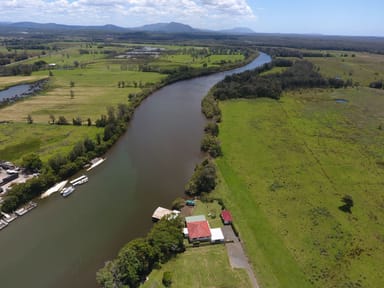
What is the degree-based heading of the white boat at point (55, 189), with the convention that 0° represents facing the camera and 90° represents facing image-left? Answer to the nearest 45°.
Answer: approximately 225°

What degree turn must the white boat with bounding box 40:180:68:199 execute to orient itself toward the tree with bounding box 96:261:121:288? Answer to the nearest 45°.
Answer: approximately 135° to its right

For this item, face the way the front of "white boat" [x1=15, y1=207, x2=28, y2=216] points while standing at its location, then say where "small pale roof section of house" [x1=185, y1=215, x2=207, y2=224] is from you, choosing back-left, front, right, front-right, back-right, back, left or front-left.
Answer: right

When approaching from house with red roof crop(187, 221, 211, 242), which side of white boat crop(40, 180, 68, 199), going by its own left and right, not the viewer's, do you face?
right

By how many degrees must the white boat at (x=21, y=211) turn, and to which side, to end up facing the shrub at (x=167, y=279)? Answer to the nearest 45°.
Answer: approximately 90° to its right

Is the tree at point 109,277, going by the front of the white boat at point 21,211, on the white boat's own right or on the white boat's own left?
on the white boat's own right

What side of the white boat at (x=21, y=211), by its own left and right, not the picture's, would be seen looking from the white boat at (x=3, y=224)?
back

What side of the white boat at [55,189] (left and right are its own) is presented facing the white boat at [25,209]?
back

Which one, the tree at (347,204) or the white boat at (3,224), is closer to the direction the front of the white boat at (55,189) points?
the tree

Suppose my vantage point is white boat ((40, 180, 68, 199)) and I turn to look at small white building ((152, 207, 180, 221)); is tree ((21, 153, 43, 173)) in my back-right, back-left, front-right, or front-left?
back-left

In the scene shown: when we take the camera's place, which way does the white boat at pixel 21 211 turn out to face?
facing away from the viewer and to the right of the viewer

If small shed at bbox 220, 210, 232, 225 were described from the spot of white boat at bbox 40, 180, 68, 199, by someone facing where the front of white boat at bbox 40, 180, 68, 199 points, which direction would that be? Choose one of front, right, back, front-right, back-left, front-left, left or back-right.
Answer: right

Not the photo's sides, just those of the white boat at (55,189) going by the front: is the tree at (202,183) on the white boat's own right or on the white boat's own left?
on the white boat's own right

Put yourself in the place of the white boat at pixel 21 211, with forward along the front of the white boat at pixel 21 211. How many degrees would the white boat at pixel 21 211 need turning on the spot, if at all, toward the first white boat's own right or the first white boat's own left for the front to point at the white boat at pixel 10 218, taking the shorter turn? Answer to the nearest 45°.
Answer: approximately 180°

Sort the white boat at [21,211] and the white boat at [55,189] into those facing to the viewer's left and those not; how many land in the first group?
0

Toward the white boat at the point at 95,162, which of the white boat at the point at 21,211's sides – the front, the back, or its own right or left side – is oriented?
front

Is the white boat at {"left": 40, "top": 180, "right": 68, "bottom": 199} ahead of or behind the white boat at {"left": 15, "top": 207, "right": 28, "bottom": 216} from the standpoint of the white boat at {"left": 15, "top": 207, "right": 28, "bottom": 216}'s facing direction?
ahead

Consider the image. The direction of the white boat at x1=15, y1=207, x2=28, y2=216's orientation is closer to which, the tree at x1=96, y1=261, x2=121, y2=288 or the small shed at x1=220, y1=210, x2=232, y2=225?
the small shed
